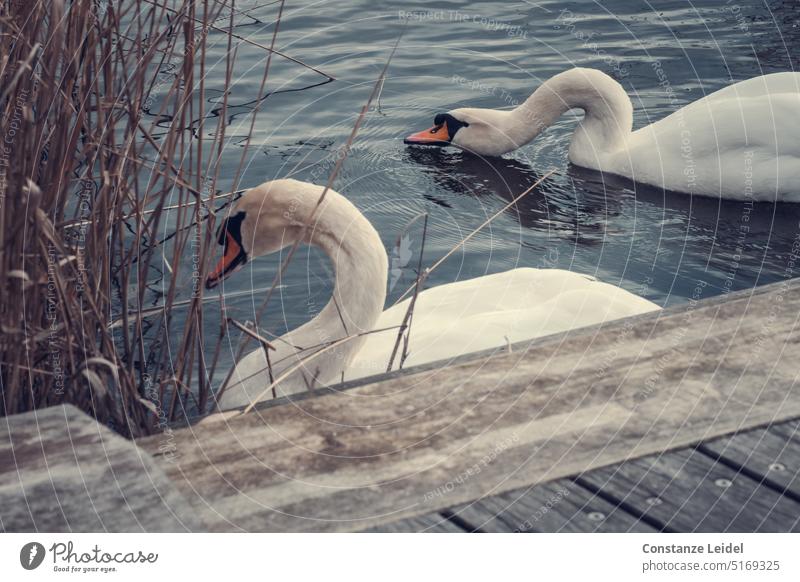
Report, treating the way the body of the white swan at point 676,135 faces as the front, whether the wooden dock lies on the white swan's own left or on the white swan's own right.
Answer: on the white swan's own left

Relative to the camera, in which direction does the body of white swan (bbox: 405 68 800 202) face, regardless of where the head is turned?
to the viewer's left

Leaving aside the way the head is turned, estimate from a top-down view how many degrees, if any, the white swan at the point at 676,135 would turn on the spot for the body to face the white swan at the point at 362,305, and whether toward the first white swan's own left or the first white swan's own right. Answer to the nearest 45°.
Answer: approximately 90° to the first white swan's own left
